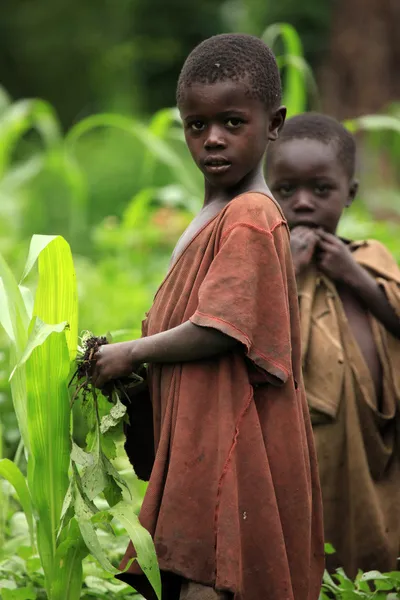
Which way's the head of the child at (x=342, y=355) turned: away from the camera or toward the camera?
toward the camera

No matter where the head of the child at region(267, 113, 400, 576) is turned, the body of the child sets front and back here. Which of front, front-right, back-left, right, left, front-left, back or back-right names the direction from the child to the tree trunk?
back-right

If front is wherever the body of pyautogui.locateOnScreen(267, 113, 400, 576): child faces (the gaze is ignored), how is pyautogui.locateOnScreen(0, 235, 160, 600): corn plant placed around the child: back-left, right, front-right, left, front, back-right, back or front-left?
front

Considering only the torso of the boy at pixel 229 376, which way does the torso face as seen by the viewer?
to the viewer's left

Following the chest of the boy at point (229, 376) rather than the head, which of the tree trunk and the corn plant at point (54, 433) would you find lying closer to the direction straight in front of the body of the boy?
the corn plant

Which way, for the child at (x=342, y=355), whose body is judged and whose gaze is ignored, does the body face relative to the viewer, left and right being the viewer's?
facing the viewer and to the left of the viewer

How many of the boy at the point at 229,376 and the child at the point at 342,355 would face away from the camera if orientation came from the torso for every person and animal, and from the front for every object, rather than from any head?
0

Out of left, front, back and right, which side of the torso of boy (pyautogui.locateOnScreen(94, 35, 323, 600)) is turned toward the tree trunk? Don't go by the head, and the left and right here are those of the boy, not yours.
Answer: right
